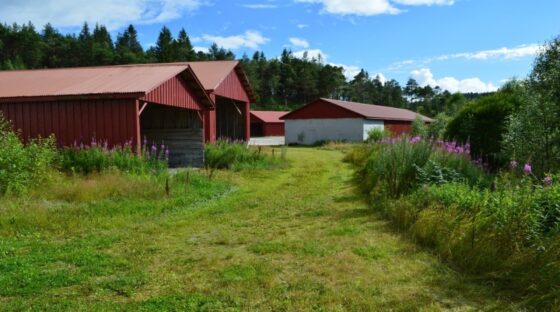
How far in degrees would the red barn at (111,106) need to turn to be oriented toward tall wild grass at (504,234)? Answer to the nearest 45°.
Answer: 0° — it already faces it

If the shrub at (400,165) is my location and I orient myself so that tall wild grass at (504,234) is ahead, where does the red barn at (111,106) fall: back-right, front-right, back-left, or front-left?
back-right

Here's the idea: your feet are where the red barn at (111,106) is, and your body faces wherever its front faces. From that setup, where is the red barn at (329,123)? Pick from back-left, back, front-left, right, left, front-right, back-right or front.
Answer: left

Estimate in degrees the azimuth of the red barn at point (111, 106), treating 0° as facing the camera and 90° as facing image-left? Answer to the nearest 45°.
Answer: approximately 315°

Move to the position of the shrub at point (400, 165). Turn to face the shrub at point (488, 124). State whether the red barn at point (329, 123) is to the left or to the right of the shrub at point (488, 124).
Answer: left

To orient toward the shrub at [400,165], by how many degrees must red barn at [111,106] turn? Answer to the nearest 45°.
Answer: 0° — it already faces it

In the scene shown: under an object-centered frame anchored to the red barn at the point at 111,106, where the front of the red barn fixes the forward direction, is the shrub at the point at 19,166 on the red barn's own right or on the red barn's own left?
on the red barn's own right

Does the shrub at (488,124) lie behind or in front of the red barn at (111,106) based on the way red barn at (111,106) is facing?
in front
